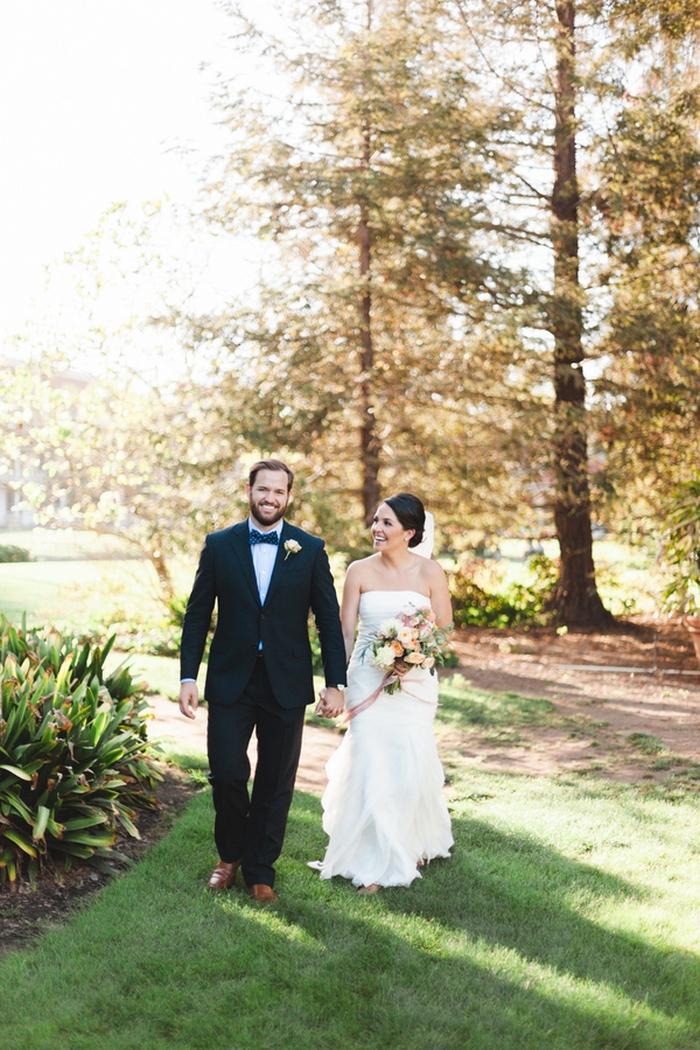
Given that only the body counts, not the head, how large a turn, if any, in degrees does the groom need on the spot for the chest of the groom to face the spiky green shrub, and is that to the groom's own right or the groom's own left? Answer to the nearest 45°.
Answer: approximately 135° to the groom's own right

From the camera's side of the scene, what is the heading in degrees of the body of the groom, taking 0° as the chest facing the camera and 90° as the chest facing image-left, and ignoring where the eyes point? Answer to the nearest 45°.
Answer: approximately 0°

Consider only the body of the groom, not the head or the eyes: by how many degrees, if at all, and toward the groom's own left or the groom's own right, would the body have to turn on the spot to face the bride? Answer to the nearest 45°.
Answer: approximately 135° to the groom's own left
